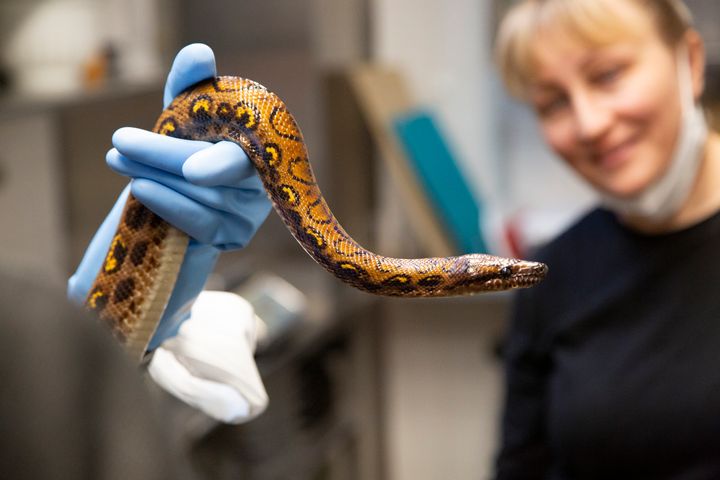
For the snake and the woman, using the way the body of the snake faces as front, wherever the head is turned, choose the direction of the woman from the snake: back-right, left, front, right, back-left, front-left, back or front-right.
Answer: front-left

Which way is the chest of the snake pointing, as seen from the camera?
to the viewer's right

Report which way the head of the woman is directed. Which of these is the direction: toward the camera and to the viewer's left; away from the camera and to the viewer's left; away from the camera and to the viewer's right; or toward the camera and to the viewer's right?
toward the camera and to the viewer's left

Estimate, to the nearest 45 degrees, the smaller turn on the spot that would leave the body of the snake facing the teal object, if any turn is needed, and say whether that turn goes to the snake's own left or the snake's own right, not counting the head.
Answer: approximately 90° to the snake's own left
